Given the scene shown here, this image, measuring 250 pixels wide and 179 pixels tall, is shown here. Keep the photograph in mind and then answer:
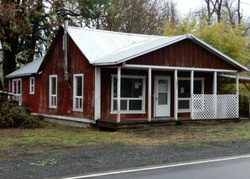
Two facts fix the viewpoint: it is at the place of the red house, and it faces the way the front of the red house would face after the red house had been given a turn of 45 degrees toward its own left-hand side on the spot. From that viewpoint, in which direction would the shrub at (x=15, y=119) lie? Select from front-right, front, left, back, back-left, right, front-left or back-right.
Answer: back

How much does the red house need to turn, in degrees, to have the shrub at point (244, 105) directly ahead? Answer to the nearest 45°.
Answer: approximately 90° to its left

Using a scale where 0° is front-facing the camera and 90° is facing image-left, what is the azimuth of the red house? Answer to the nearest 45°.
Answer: approximately 315°
